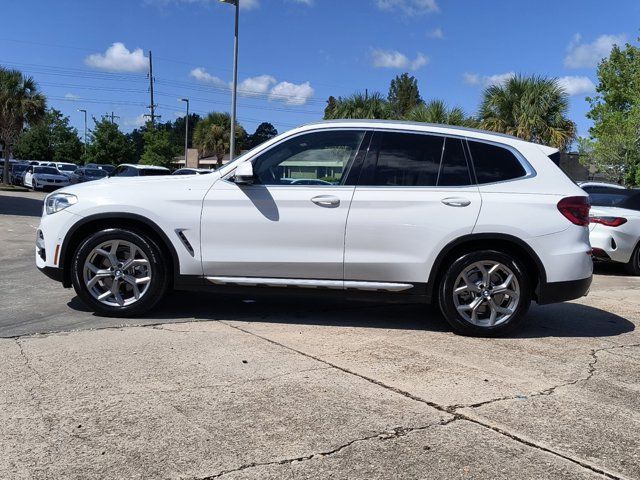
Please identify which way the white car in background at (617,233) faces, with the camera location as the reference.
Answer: facing away from the viewer and to the right of the viewer

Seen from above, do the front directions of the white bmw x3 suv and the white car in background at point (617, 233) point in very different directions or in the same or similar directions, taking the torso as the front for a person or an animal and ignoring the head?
very different directions

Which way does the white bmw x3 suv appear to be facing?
to the viewer's left

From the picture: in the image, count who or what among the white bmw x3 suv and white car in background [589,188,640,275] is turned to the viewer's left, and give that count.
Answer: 1

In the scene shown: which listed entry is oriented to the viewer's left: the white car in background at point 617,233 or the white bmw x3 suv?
the white bmw x3 suv

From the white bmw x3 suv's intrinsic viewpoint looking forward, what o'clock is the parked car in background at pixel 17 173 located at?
The parked car in background is roughly at 2 o'clock from the white bmw x3 suv.

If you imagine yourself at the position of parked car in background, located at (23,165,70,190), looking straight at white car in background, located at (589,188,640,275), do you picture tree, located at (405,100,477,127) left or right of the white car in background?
left

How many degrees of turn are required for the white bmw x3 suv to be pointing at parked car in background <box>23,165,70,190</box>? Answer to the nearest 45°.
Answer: approximately 45° to its right

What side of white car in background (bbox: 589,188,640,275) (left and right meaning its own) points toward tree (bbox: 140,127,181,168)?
left

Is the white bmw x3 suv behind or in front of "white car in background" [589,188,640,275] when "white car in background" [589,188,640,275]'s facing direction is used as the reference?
behind

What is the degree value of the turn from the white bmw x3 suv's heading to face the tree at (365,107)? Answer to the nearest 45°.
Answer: approximately 90° to its right
